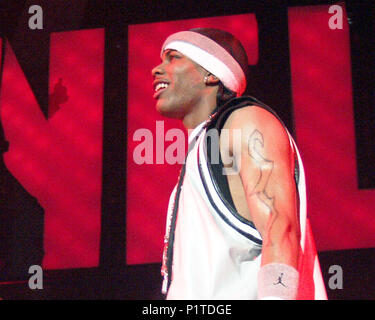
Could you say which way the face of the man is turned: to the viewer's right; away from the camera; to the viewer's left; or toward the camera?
to the viewer's left

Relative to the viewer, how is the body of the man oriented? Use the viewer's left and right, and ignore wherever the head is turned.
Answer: facing to the left of the viewer
